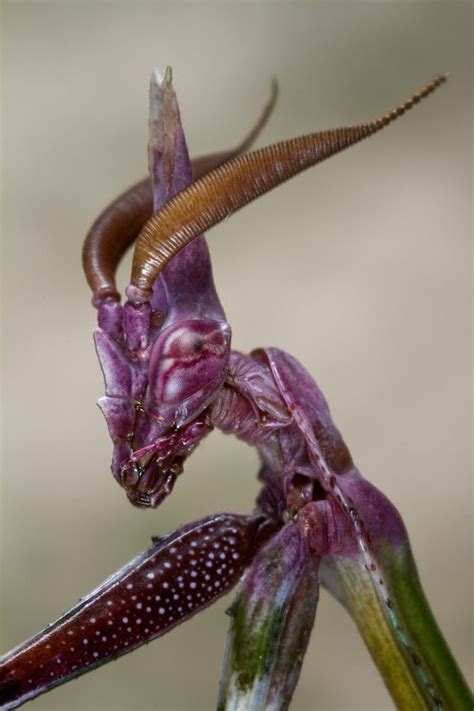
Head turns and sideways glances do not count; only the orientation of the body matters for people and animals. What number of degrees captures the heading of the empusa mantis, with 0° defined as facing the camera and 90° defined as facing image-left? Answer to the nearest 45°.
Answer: approximately 90°
